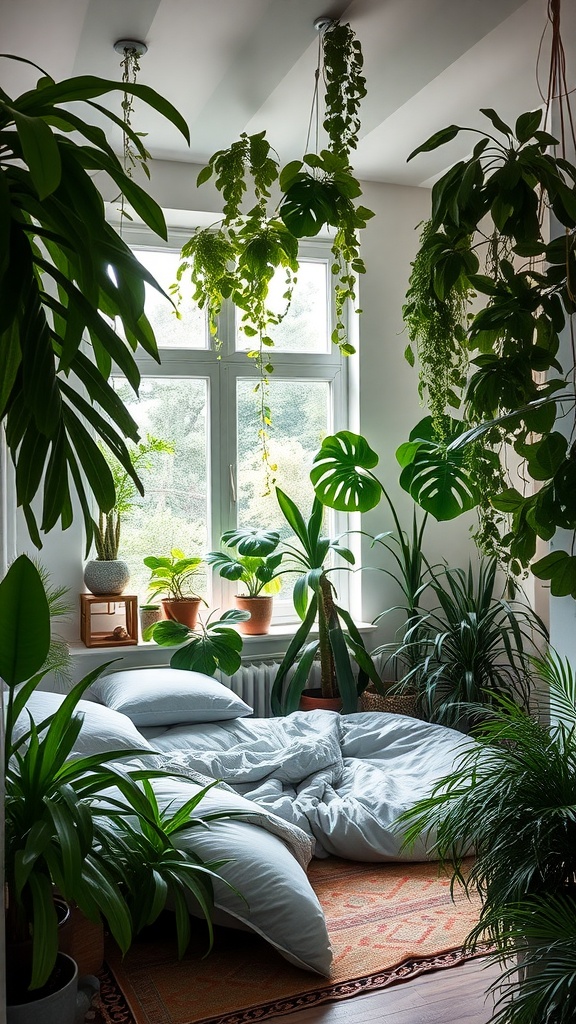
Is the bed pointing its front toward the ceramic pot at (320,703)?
no

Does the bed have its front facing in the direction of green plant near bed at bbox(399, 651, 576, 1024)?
no

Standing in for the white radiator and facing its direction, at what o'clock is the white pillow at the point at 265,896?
The white pillow is roughly at 12 o'clock from the white radiator.

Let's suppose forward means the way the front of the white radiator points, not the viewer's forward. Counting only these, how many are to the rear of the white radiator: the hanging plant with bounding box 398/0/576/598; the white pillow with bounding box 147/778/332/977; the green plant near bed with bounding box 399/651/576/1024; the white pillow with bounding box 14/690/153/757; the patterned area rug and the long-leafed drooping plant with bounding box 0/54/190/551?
0

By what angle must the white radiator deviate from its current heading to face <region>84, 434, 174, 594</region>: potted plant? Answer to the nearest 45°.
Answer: approximately 45° to its right

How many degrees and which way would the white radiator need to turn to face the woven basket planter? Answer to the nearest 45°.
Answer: approximately 90° to its left

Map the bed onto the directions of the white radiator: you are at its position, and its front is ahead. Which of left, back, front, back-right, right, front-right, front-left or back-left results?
front

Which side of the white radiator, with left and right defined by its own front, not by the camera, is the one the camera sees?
front

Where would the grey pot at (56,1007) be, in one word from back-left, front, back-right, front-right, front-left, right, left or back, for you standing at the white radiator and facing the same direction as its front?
front
